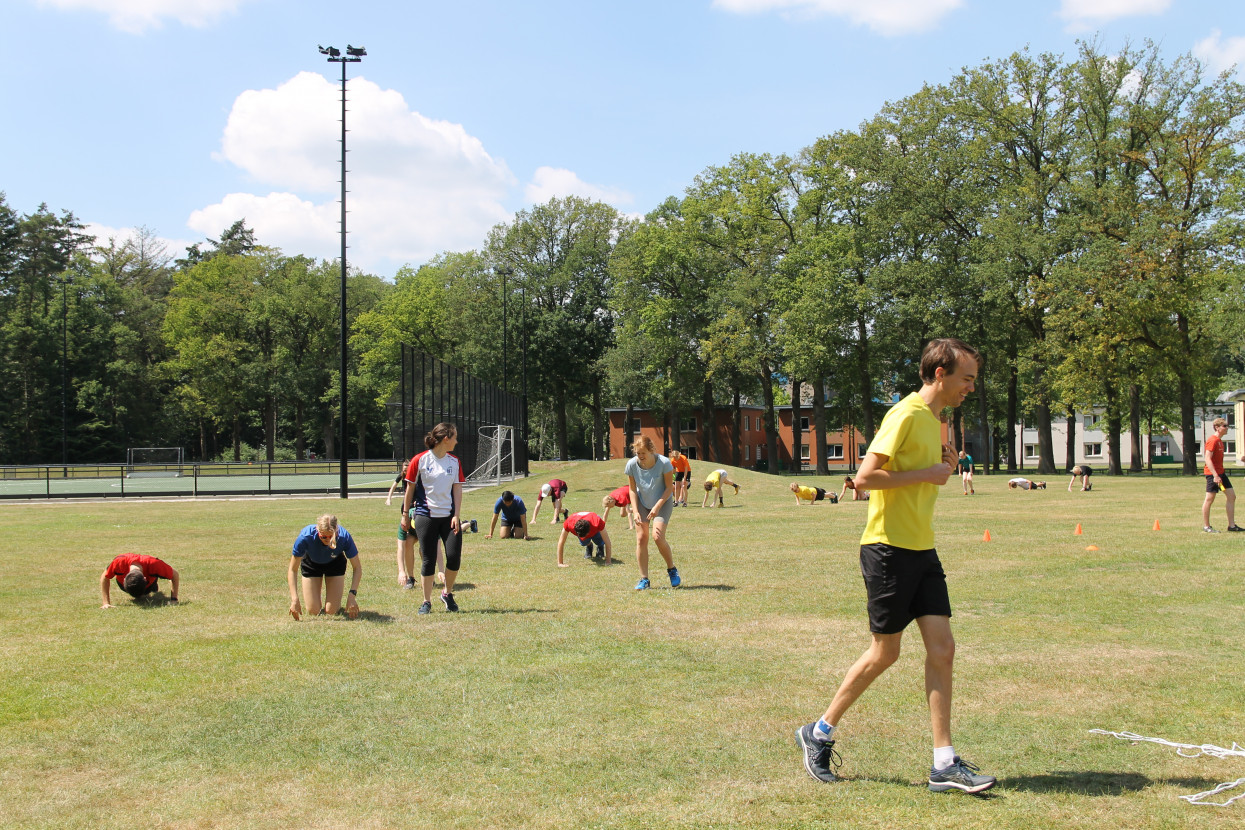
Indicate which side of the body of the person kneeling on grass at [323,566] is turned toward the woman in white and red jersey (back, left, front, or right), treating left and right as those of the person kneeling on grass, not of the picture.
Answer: left

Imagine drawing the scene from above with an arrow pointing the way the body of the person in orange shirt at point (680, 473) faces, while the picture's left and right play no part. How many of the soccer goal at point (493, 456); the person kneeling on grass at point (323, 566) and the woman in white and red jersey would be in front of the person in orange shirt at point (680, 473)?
2

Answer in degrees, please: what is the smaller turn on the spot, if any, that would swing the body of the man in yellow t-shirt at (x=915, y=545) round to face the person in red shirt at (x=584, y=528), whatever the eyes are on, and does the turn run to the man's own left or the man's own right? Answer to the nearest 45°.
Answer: approximately 135° to the man's own left

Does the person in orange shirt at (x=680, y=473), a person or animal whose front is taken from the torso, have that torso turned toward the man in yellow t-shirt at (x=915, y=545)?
yes

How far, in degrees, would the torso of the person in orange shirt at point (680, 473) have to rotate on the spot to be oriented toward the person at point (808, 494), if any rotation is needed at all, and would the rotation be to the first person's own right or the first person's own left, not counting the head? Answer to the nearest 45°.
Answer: approximately 135° to the first person's own left

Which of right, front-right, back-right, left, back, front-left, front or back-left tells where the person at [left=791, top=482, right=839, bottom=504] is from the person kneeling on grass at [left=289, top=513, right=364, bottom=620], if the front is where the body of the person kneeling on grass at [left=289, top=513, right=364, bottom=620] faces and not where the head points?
back-left

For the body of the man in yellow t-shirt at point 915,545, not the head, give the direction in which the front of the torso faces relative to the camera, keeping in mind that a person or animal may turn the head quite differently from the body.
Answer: to the viewer's right

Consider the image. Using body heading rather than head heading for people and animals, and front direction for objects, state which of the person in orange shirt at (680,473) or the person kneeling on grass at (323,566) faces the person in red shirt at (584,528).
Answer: the person in orange shirt

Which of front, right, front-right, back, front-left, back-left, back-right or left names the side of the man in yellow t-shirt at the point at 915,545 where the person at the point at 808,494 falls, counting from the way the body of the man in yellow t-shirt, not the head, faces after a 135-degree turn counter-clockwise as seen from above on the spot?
front-right
